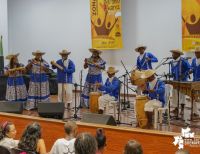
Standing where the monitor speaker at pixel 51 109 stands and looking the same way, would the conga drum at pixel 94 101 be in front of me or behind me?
in front

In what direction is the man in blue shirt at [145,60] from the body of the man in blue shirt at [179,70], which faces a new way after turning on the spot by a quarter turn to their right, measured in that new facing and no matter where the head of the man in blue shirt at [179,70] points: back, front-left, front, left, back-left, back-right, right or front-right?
front

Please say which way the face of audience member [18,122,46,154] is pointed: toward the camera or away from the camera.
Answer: away from the camera

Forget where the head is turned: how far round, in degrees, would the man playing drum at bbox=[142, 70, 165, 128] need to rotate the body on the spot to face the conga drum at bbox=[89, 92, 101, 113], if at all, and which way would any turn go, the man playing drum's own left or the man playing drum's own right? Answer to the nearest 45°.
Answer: approximately 90° to the man playing drum's own right

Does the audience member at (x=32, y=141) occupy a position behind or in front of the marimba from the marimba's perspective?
in front

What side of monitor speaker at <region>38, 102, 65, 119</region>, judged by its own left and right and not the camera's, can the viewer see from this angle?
back

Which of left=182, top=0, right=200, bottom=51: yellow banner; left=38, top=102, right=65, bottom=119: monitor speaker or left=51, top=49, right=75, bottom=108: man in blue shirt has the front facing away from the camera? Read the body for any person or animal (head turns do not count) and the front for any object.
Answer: the monitor speaker

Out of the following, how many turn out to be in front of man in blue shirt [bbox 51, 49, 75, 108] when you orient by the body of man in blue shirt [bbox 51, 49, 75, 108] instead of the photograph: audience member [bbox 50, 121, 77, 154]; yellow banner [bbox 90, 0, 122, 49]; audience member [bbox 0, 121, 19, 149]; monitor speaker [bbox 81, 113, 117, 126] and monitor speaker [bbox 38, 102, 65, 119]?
4

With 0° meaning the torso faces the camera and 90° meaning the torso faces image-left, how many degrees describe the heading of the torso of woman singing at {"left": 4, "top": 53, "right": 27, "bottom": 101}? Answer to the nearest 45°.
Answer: approximately 0°

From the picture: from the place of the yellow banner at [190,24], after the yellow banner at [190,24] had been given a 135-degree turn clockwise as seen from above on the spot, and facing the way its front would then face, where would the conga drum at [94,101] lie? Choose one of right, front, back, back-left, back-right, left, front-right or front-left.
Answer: left

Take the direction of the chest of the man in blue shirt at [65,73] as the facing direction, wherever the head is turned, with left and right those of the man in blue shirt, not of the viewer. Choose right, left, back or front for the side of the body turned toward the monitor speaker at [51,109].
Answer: front
